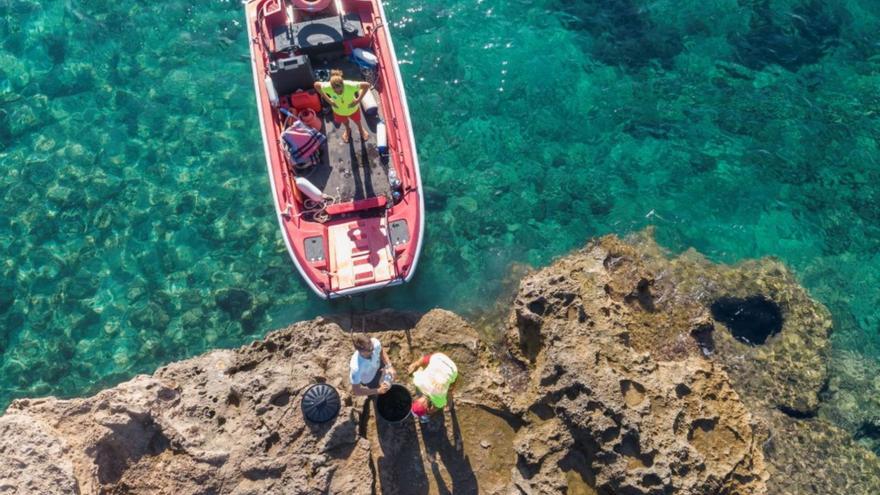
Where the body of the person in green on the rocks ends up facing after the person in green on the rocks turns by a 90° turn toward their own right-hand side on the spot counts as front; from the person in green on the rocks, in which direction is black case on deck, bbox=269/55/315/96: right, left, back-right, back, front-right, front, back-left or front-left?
front-right

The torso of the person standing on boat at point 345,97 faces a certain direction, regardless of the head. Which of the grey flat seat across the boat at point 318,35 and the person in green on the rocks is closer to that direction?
the person in green on the rocks

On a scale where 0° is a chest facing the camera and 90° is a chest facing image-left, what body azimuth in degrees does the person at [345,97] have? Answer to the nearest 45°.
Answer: approximately 0°

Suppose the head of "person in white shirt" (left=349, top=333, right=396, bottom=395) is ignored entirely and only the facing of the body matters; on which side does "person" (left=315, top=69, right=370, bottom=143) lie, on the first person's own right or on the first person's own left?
on the first person's own left

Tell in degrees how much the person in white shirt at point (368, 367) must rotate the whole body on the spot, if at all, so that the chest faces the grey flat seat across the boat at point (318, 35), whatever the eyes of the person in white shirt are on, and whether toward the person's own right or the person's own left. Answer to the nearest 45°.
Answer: approximately 135° to the person's own left

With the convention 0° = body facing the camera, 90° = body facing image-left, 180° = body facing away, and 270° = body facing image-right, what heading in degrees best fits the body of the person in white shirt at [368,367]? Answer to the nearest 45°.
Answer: approximately 315°

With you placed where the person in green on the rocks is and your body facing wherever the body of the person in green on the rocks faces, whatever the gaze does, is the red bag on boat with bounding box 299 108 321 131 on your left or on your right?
on your right

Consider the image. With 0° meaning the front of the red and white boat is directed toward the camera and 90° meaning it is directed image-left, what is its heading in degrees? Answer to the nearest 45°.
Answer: approximately 0°

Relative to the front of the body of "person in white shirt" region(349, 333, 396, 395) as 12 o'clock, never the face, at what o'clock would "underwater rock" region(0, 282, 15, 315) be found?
The underwater rock is roughly at 6 o'clock from the person in white shirt.
